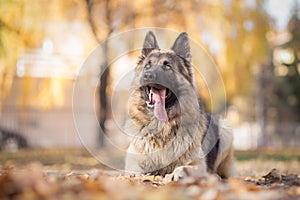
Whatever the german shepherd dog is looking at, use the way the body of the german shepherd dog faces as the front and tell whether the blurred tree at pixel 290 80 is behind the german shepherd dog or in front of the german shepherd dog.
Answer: behind

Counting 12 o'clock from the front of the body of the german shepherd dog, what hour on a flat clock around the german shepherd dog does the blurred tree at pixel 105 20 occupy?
The blurred tree is roughly at 4 o'clock from the german shepherd dog.

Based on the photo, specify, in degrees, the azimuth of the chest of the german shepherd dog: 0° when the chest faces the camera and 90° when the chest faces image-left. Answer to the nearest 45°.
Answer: approximately 45°
